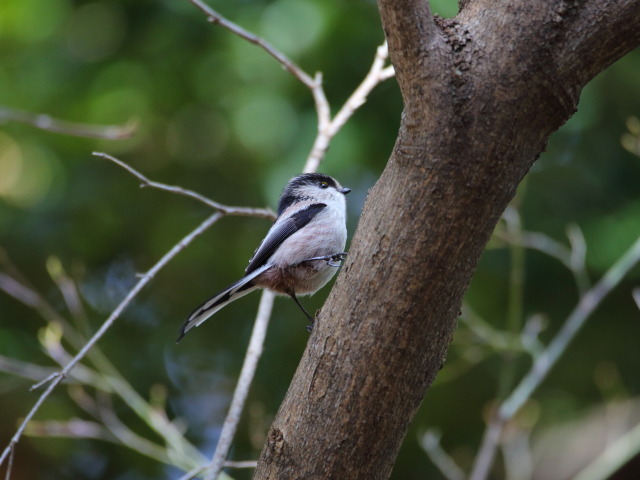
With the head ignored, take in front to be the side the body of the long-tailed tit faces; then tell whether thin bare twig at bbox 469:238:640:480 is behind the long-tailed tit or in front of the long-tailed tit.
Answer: in front

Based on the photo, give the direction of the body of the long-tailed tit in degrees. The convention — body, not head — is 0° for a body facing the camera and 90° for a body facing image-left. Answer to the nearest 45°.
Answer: approximately 270°
